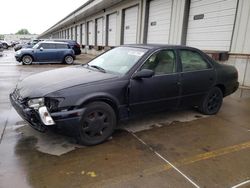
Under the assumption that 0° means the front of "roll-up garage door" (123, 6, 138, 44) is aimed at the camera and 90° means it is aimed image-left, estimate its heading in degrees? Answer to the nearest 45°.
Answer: approximately 45°

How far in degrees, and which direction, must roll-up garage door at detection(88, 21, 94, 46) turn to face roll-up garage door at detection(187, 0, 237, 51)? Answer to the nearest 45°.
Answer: approximately 45° to its left

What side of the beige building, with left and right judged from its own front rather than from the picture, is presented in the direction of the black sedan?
front

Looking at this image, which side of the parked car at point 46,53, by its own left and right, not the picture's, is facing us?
left

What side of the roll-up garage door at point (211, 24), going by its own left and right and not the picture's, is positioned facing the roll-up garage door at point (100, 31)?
right

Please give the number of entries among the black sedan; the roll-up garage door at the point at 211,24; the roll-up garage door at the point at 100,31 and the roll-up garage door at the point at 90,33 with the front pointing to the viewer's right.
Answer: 0

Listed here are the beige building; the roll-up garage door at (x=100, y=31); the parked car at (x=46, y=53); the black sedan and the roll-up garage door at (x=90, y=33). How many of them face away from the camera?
0

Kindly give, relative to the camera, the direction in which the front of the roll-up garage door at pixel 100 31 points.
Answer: facing the viewer and to the left of the viewer

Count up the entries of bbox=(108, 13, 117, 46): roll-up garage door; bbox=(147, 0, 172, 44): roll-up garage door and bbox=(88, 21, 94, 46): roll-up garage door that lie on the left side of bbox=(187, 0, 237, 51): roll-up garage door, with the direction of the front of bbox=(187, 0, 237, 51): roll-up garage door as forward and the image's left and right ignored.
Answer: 0

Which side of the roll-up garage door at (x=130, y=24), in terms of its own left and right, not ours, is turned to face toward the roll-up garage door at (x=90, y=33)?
right

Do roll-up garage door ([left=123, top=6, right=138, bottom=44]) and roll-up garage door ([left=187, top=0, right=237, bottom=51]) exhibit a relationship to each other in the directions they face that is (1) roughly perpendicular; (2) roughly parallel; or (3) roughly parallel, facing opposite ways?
roughly parallel

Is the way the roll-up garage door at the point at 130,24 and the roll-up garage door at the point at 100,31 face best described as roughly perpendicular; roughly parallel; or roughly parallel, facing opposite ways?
roughly parallel

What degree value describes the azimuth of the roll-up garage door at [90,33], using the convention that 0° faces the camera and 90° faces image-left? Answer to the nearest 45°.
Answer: approximately 45°

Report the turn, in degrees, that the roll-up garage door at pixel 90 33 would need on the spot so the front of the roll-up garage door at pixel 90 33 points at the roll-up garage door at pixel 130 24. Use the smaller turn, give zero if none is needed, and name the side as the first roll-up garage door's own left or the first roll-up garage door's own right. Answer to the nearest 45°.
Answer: approximately 45° to the first roll-up garage door's own left

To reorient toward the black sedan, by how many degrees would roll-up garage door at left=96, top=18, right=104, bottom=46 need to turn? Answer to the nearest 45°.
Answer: approximately 45° to its left
